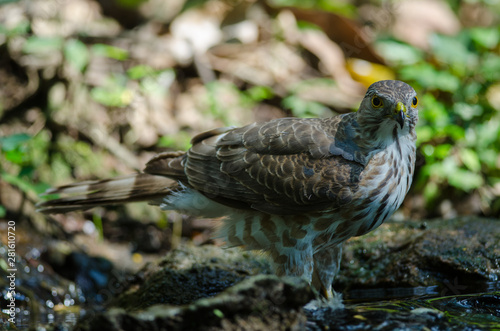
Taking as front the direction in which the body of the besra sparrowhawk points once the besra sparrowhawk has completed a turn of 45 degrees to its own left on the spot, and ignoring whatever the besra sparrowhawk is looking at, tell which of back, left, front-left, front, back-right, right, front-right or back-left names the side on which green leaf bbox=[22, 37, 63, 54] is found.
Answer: left

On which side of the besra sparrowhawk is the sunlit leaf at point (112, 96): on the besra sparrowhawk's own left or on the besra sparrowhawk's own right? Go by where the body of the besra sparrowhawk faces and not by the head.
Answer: on the besra sparrowhawk's own left

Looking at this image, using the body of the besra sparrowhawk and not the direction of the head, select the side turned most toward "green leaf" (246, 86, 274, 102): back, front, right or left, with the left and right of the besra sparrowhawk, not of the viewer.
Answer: left

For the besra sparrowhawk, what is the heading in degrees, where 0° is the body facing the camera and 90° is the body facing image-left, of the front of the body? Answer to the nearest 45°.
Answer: approximately 270°

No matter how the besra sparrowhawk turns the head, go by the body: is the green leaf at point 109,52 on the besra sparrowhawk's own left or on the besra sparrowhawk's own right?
on the besra sparrowhawk's own left

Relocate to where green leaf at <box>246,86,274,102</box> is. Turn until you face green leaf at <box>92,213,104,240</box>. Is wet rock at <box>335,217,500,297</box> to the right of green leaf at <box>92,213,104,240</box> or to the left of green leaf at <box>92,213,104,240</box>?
left

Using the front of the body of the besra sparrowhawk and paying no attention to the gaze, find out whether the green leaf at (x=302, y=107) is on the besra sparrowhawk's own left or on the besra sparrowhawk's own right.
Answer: on the besra sparrowhawk's own left

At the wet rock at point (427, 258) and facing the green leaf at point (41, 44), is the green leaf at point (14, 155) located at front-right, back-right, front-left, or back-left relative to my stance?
front-left

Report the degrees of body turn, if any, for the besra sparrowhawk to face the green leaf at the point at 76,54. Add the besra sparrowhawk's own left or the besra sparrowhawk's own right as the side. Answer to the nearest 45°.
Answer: approximately 135° to the besra sparrowhawk's own left

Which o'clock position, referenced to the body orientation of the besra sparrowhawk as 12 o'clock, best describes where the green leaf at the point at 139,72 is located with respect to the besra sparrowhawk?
The green leaf is roughly at 8 o'clock from the besra sparrowhawk.
